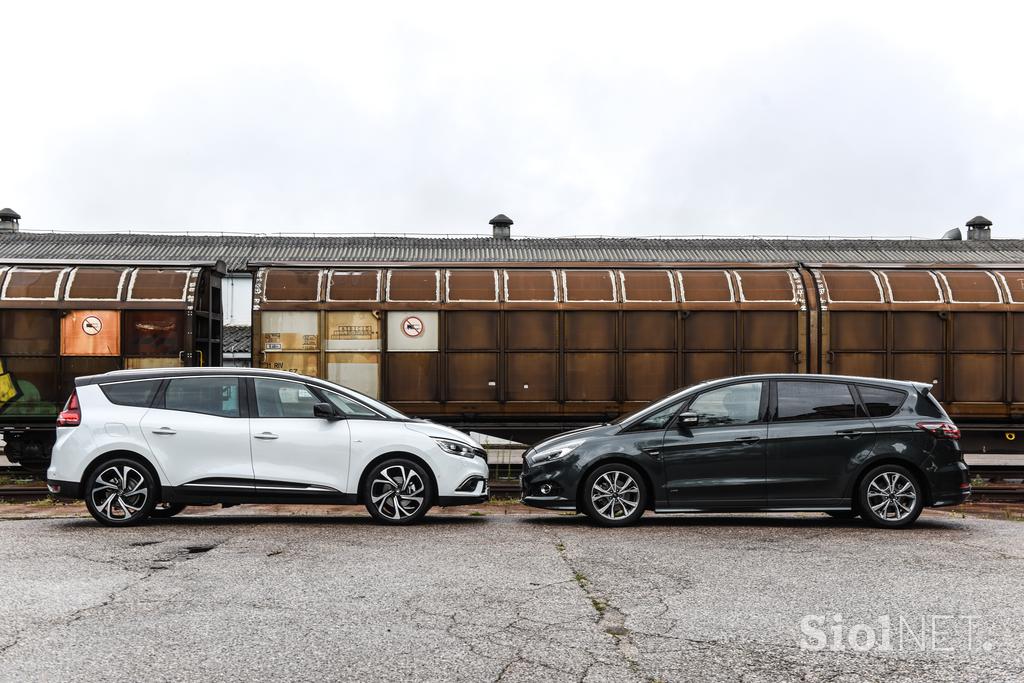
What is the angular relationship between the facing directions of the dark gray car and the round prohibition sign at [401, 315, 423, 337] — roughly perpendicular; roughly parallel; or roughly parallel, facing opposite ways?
roughly perpendicular

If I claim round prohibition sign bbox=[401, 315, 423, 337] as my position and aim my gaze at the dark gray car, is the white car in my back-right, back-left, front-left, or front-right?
front-right

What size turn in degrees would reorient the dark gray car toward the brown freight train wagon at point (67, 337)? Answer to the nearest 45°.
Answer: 0° — it already faces it

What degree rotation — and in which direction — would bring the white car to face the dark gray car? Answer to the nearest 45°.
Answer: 0° — it already faces it

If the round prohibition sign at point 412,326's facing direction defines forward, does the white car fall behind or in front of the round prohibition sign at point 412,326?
in front

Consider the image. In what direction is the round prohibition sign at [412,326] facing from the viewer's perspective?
toward the camera

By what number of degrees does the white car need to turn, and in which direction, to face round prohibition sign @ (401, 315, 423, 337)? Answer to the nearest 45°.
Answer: approximately 45° to its left

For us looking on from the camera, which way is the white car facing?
facing to the right of the viewer

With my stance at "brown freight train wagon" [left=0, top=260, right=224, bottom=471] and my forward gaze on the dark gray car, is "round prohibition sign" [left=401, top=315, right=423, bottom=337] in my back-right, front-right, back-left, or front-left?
front-left

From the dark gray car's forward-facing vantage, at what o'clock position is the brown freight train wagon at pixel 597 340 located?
The brown freight train wagon is roughly at 2 o'clock from the dark gray car.

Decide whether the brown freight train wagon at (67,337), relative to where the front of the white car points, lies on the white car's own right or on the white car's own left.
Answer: on the white car's own left

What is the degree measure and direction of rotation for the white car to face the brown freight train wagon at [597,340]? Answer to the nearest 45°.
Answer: approximately 45° to its left

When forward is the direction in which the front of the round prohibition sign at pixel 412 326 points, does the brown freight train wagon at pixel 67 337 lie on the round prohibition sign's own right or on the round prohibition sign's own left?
on the round prohibition sign's own right

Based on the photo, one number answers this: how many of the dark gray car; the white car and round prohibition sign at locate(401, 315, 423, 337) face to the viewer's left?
1

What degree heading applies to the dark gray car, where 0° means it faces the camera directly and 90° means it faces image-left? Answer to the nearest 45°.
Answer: approximately 90°

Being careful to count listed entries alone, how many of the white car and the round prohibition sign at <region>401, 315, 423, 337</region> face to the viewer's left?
0

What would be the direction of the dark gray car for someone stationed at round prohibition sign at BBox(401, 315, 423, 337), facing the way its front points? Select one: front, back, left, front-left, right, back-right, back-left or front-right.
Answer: front-left
